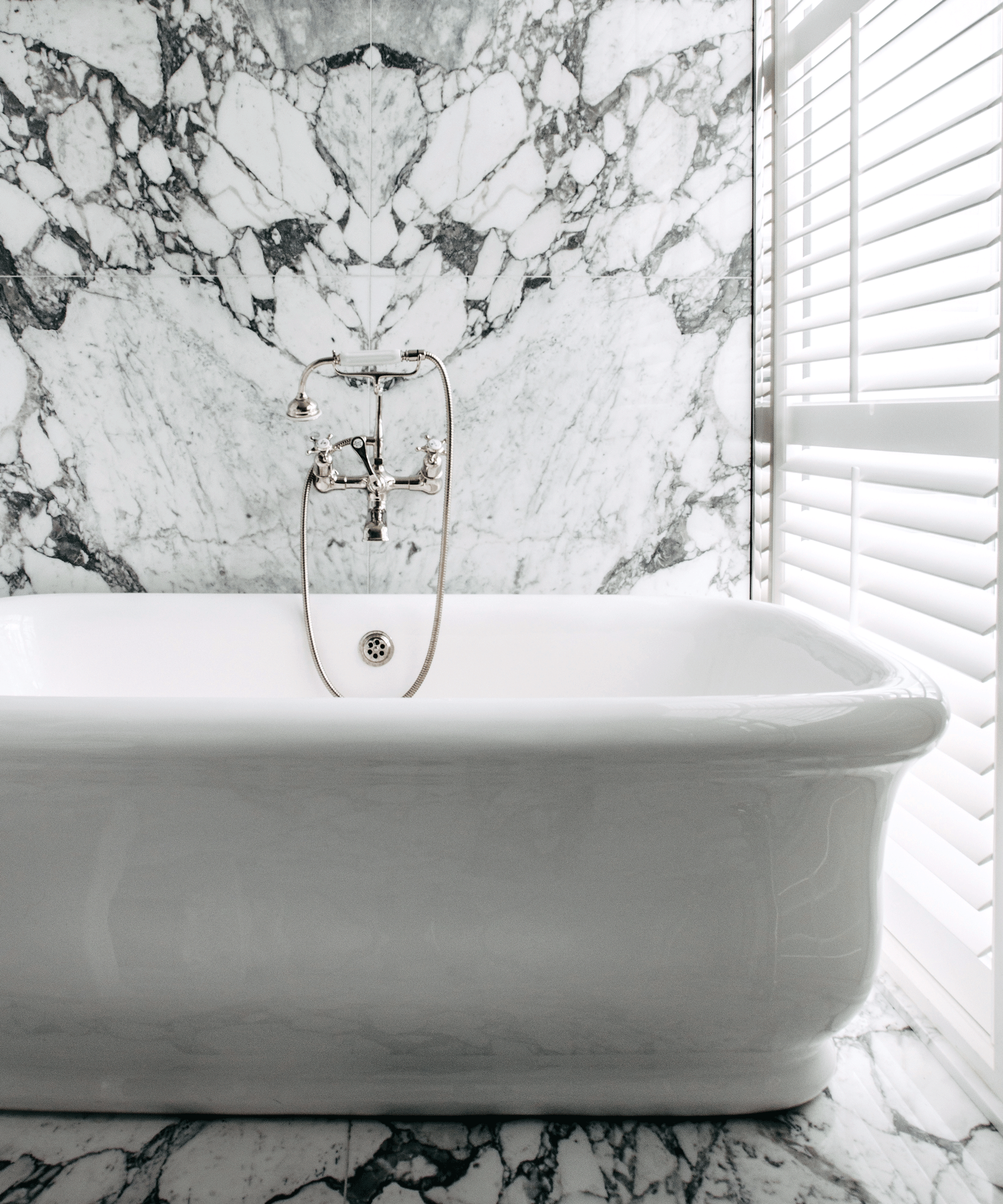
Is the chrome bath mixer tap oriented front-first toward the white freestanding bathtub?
yes

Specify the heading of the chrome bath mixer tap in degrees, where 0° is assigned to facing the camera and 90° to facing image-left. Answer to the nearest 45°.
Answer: approximately 0°

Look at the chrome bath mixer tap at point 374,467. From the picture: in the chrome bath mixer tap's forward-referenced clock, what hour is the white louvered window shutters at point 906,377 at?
The white louvered window shutters is roughly at 10 o'clock from the chrome bath mixer tap.

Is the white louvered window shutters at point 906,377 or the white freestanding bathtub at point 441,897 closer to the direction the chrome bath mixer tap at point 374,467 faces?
the white freestanding bathtub
